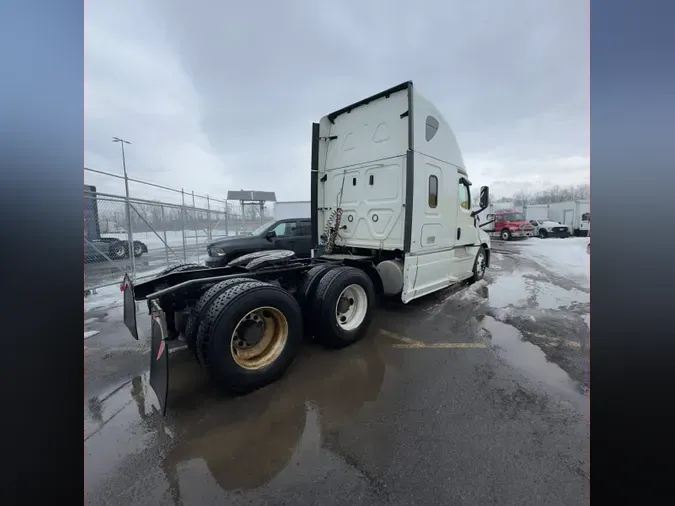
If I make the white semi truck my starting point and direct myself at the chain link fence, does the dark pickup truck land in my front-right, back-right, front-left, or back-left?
front-right

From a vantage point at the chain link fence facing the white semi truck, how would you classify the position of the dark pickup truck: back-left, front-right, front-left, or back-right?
front-left

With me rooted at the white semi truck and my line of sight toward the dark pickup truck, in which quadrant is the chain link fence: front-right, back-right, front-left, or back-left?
front-left

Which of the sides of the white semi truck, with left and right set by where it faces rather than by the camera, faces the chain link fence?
left

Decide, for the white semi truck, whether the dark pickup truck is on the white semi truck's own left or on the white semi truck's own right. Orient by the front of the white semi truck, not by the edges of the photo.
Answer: on the white semi truck's own left

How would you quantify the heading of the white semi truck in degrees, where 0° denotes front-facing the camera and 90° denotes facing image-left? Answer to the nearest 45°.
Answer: approximately 225°
